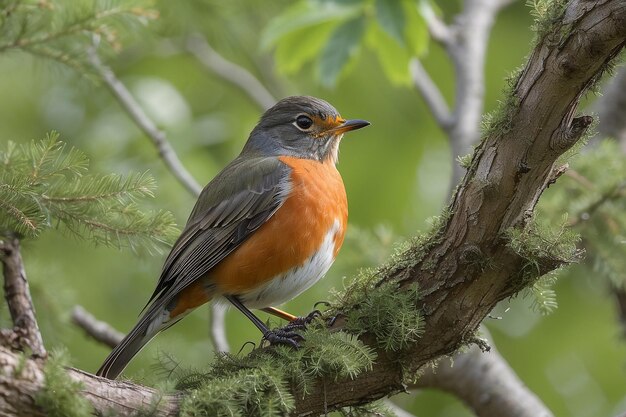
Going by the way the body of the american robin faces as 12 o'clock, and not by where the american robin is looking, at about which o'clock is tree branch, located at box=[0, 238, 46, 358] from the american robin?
The tree branch is roughly at 5 o'clock from the american robin.

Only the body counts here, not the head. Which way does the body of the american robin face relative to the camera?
to the viewer's right

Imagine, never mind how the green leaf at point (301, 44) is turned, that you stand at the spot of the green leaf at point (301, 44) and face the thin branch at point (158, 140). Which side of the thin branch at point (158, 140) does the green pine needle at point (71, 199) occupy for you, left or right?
left

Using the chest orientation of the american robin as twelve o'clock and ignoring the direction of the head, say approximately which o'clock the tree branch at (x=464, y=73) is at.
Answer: The tree branch is roughly at 11 o'clock from the american robin.

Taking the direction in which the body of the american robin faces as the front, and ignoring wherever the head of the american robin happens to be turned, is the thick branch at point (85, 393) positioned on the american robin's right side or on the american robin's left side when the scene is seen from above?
on the american robin's right side

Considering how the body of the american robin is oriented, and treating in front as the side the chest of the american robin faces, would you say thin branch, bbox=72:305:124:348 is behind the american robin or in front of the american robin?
behind

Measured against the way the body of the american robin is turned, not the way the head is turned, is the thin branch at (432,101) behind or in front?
in front
